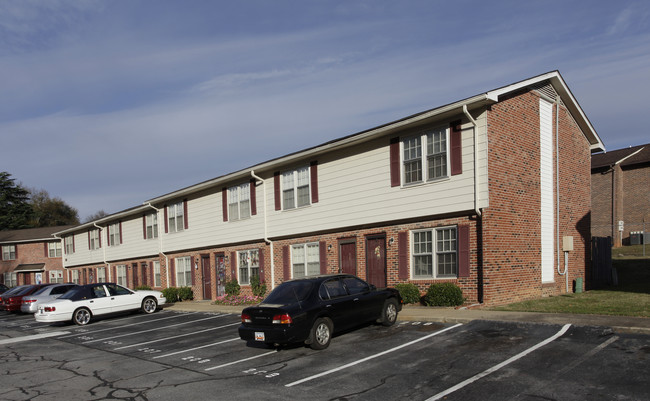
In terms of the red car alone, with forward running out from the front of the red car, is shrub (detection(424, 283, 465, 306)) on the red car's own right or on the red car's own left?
on the red car's own right

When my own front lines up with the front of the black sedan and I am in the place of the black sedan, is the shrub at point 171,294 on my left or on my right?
on my left

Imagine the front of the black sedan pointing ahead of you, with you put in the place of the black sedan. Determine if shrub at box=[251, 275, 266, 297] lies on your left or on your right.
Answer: on your left

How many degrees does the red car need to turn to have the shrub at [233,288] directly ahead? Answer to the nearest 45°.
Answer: approximately 90° to its right

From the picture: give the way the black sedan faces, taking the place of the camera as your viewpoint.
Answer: facing away from the viewer and to the right of the viewer

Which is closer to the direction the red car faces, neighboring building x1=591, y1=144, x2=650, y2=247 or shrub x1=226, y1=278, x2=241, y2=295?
the neighboring building

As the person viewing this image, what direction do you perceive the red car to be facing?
facing away from the viewer and to the right of the viewer
